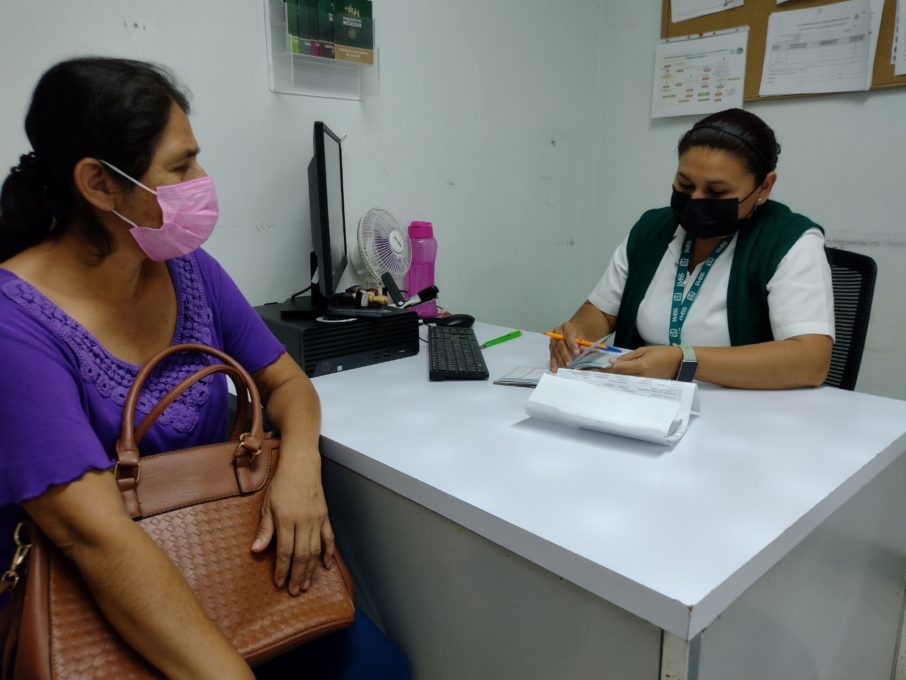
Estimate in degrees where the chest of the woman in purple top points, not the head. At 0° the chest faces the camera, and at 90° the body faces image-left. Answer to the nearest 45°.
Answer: approximately 315°

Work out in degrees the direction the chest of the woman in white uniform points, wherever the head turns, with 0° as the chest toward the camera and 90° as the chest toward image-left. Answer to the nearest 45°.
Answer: approximately 45°

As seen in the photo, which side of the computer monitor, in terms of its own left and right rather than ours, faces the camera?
right

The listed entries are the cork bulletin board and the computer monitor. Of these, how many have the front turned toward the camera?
1

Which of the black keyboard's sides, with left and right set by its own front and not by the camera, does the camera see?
right

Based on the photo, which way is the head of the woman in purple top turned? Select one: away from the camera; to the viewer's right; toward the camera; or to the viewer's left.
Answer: to the viewer's right

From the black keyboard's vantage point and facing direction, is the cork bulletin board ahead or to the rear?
ahead

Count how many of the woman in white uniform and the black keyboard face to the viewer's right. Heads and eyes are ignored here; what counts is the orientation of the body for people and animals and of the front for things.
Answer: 1

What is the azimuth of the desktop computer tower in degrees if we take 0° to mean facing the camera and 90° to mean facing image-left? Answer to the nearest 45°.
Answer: approximately 315°

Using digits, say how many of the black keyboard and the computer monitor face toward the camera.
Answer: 0

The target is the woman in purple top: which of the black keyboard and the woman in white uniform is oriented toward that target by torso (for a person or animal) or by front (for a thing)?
the woman in white uniform

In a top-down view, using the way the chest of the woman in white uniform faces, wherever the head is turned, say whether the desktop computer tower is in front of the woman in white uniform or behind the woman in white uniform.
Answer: in front

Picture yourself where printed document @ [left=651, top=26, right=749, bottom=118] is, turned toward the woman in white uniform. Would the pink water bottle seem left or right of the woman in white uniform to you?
right
